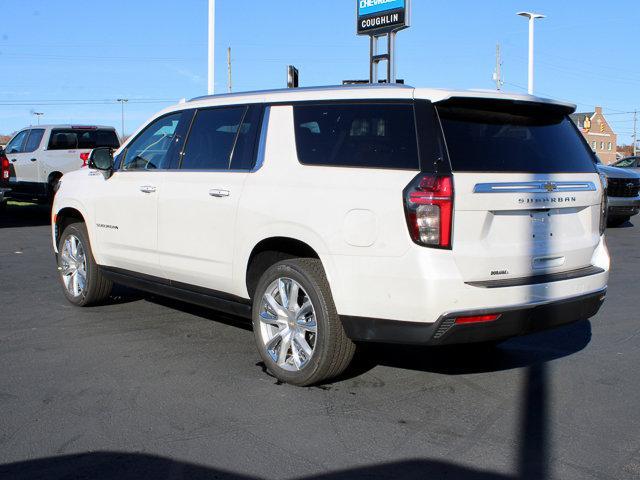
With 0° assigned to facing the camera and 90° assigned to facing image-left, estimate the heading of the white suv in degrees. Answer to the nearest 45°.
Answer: approximately 135°

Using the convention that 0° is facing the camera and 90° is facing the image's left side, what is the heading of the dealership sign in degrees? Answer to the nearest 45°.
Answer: approximately 45°

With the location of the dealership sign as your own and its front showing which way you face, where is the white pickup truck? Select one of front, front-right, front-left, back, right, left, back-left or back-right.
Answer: front-right

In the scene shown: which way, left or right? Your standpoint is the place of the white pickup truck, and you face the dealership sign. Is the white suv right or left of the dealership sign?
right

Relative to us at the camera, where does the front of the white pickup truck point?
facing away from the viewer and to the left of the viewer

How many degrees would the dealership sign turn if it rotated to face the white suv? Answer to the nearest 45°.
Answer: approximately 45° to its left

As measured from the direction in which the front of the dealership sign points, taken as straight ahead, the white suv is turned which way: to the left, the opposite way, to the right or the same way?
to the right
